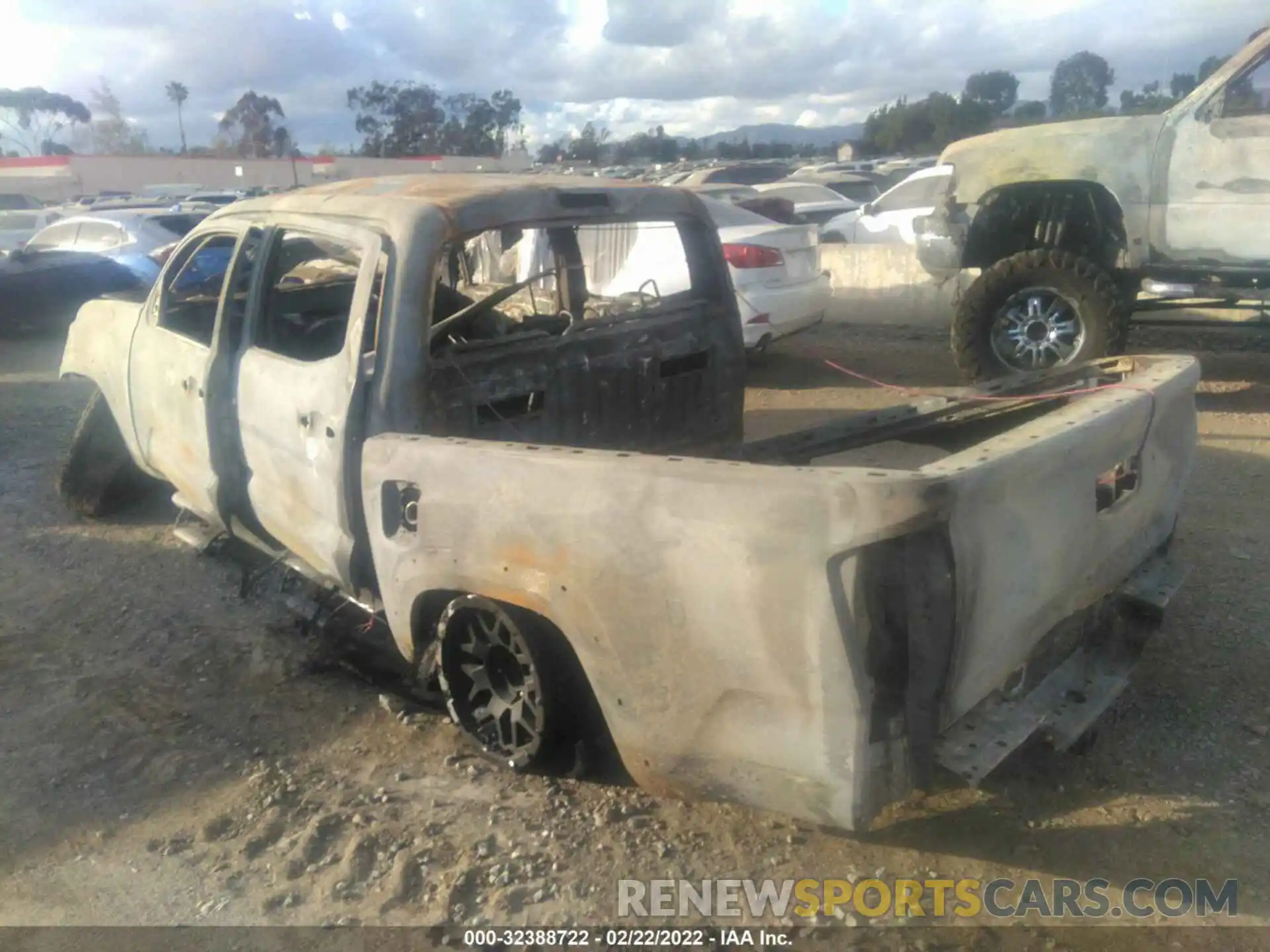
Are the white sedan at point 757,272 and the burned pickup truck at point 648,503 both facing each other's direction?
no

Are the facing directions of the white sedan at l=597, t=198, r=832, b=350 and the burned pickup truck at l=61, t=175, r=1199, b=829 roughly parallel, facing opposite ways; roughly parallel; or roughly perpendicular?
roughly parallel

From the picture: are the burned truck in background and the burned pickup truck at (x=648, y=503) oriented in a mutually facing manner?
no

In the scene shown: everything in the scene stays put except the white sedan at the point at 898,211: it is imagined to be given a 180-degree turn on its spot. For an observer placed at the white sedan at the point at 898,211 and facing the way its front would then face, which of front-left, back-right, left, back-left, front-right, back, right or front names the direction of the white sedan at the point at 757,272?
right

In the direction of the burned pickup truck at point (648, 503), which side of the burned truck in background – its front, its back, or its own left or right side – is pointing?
left

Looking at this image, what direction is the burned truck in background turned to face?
to the viewer's left

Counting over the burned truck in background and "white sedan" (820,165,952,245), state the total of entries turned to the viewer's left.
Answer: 2

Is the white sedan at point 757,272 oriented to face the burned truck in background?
no

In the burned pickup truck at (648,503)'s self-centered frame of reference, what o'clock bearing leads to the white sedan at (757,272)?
The white sedan is roughly at 2 o'clock from the burned pickup truck.

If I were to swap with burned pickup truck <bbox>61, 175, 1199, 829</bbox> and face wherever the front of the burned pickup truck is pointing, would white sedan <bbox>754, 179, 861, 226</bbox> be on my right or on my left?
on my right

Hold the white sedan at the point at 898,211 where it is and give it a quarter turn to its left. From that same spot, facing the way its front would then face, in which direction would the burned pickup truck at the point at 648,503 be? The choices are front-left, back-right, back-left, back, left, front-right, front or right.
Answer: front

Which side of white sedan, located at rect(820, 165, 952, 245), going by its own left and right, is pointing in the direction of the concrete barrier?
left

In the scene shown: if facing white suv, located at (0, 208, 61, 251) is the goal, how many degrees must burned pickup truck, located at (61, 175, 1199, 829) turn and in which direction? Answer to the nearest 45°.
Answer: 0° — it already faces it

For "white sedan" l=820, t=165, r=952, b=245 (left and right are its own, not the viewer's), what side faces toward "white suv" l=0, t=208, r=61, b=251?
front

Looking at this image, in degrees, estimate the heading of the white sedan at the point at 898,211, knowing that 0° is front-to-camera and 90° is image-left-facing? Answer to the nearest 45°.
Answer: approximately 90°
